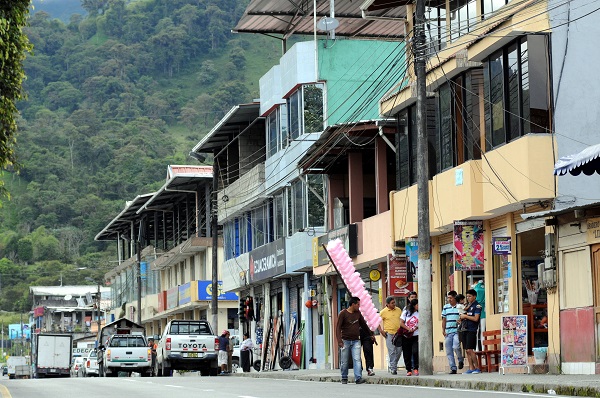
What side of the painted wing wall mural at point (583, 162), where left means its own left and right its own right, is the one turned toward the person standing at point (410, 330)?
right

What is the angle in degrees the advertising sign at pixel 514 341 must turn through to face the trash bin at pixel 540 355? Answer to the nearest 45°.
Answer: approximately 135° to its left

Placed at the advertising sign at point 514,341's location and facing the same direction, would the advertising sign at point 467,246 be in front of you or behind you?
behind

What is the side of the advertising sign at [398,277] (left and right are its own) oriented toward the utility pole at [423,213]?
front

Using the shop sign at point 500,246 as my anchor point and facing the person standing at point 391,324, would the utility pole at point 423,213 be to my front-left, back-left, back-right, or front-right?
front-left

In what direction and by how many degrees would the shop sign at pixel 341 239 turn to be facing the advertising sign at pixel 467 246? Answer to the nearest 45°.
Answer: approximately 45° to its left

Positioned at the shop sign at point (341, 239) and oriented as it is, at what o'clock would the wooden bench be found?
The wooden bench is roughly at 10 o'clock from the shop sign.

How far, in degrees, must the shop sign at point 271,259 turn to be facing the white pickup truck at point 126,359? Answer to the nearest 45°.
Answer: approximately 45° to its right

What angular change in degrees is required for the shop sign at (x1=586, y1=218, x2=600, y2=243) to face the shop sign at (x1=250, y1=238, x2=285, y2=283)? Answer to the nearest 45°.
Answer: approximately 90° to its right

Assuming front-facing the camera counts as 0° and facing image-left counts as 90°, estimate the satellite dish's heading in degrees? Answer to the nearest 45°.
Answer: approximately 0°

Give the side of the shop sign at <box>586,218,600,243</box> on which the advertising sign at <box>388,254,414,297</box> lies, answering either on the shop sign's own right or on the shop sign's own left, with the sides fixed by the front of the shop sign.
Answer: on the shop sign's own right

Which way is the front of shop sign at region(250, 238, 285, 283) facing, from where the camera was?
facing the viewer and to the left of the viewer

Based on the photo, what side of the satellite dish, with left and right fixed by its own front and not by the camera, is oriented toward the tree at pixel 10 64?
front

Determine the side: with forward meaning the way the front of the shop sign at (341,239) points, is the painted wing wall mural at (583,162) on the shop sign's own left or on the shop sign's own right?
on the shop sign's own left
